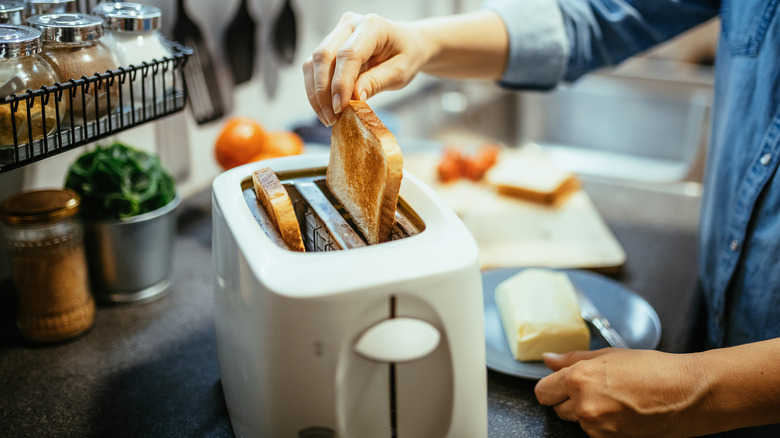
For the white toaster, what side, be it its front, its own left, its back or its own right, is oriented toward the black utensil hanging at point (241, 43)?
back

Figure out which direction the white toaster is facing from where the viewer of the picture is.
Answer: facing the viewer
